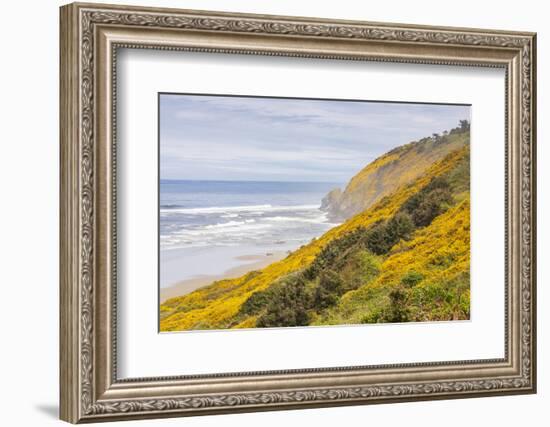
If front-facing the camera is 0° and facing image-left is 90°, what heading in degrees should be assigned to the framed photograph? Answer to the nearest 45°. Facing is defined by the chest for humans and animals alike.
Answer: approximately 315°
